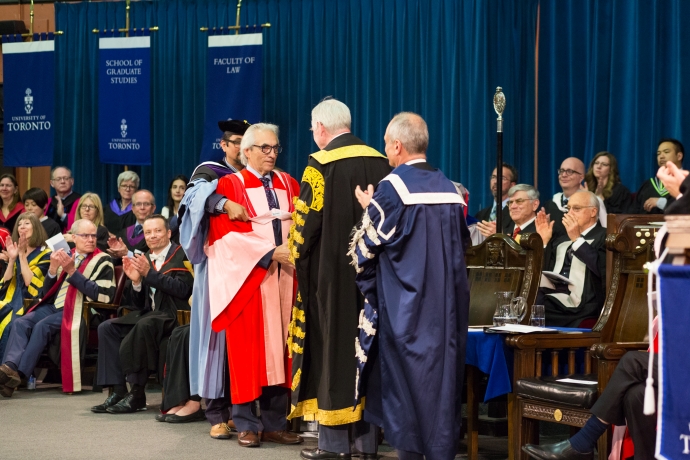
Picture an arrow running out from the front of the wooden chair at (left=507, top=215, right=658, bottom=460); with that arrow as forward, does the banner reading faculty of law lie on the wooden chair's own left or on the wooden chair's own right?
on the wooden chair's own right

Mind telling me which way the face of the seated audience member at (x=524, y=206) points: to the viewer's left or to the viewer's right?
to the viewer's left

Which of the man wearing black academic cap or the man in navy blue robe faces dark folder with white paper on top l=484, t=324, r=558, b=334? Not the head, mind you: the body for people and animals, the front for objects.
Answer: the man wearing black academic cap

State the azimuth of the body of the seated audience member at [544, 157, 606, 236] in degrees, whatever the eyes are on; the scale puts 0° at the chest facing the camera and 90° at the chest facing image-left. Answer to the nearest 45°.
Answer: approximately 45°

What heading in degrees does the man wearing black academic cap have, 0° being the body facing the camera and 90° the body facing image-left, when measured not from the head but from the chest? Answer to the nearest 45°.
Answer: approximately 315°

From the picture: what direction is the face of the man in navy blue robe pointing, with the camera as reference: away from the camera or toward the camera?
away from the camera

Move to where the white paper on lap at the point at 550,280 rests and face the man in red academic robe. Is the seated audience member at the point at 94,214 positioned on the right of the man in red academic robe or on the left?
right
